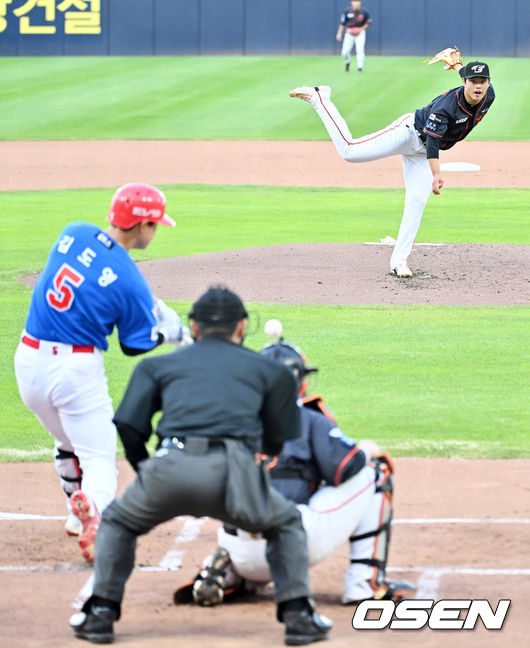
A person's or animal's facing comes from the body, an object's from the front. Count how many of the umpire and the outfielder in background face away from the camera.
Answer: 1

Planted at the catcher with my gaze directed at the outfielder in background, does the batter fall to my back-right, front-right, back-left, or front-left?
front-left

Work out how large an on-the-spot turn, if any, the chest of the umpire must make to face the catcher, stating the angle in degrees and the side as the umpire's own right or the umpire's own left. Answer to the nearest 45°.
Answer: approximately 45° to the umpire's own right

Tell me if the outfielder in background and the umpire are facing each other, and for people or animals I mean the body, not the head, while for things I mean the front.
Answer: yes

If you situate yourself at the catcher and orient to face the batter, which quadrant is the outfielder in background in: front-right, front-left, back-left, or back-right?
front-right

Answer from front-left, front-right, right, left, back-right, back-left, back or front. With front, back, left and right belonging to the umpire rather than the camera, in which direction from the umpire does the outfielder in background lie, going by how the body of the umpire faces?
front

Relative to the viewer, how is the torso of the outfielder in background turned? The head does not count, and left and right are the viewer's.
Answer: facing the viewer

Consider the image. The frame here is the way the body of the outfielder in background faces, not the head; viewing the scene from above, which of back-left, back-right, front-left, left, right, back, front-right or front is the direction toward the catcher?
front

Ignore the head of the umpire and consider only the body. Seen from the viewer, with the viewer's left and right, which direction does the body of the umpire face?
facing away from the viewer

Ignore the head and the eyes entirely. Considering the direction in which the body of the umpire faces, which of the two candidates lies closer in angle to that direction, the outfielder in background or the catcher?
the outfielder in background

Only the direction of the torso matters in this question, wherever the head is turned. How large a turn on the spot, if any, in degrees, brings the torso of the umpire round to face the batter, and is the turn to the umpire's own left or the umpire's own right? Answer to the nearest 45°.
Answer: approximately 45° to the umpire's own left

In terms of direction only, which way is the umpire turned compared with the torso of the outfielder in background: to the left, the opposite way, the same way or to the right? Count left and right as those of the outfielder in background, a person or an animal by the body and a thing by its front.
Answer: the opposite way

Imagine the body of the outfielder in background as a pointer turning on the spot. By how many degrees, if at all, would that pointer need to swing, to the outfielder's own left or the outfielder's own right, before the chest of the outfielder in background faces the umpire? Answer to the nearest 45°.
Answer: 0° — they already face them

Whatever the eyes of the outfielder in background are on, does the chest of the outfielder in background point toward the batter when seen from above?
yes

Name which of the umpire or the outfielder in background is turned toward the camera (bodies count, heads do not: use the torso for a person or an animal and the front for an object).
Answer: the outfielder in background
